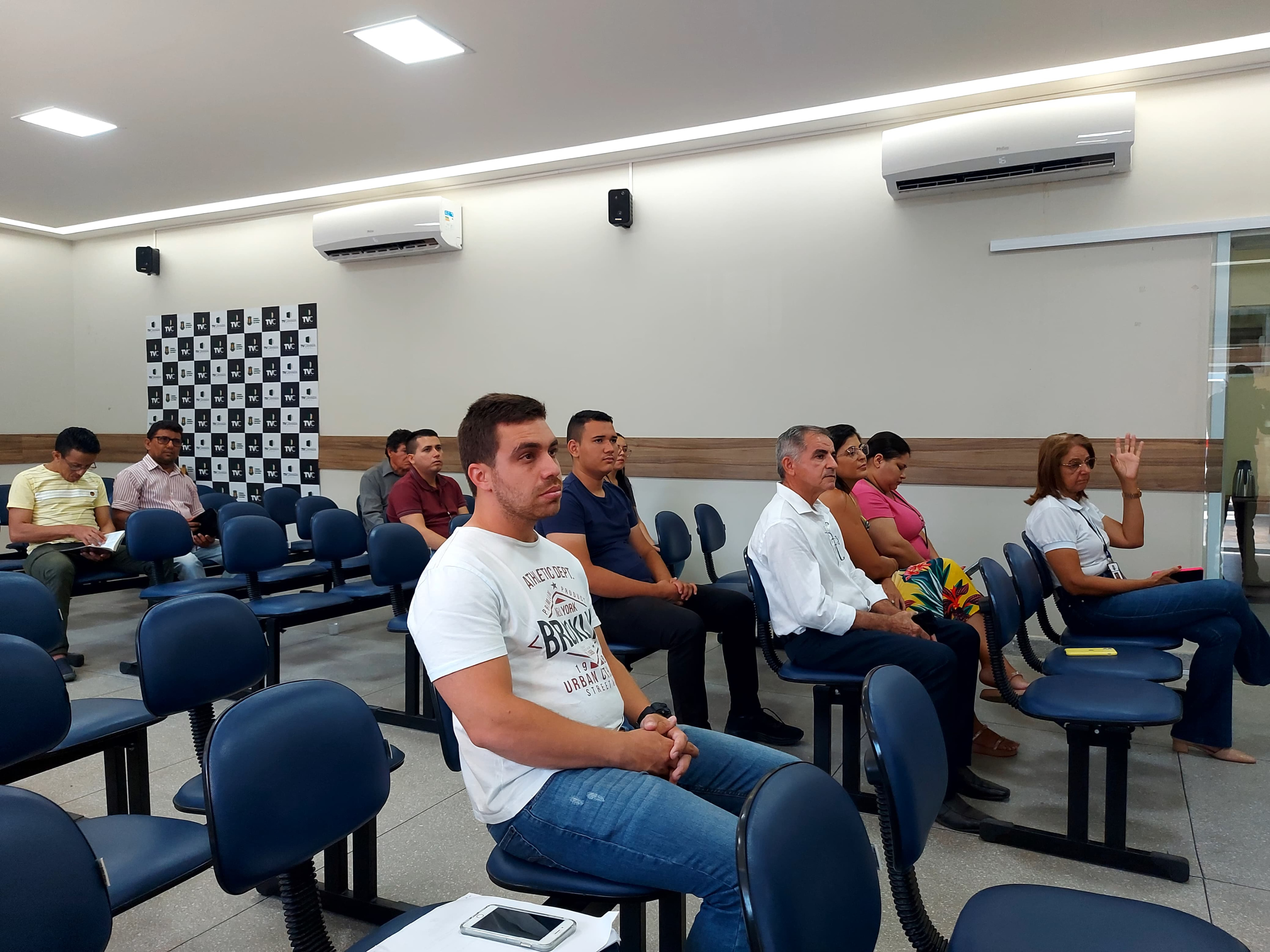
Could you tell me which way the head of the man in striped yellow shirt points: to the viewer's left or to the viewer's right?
to the viewer's right

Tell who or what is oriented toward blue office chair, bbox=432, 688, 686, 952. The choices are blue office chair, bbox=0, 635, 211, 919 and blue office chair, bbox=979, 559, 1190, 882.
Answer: blue office chair, bbox=0, 635, 211, 919
